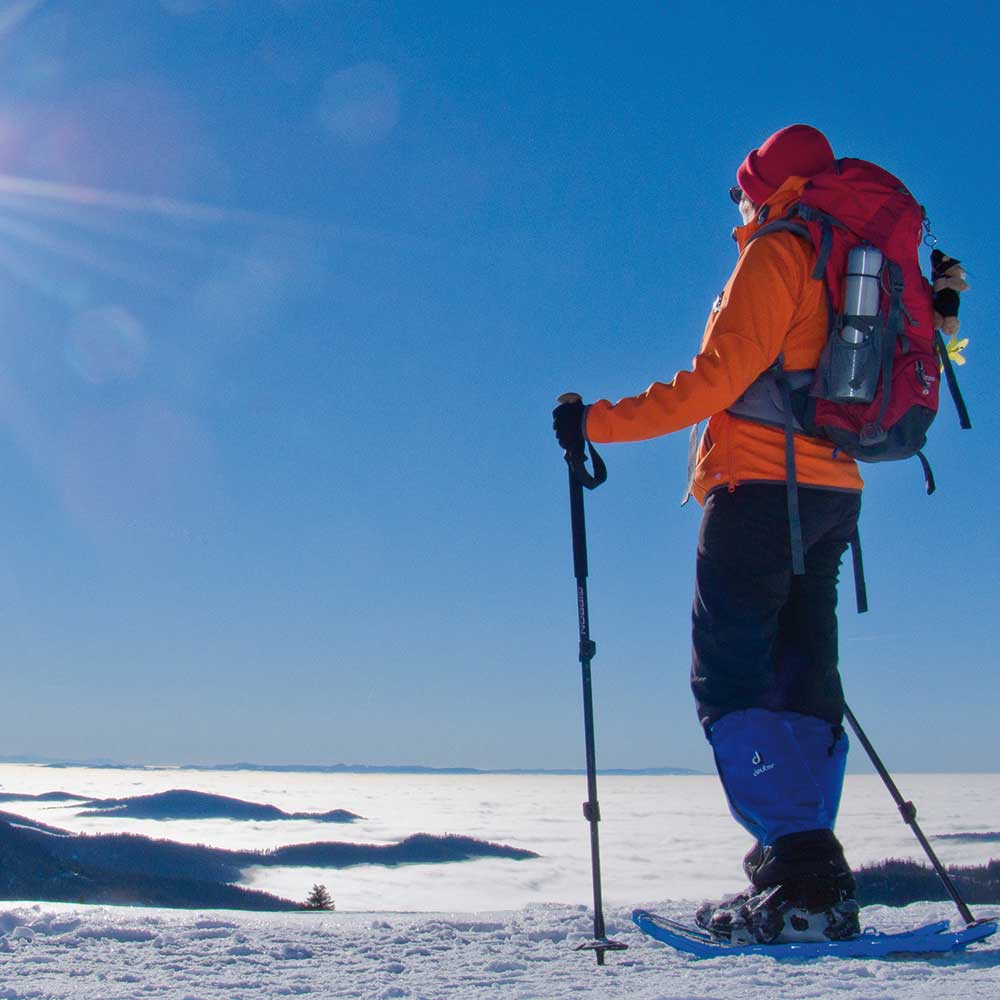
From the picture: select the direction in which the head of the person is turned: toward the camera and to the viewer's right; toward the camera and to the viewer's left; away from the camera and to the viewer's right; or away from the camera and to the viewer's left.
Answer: away from the camera and to the viewer's left

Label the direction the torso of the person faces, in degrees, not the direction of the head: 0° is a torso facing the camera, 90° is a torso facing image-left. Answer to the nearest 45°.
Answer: approximately 90°
